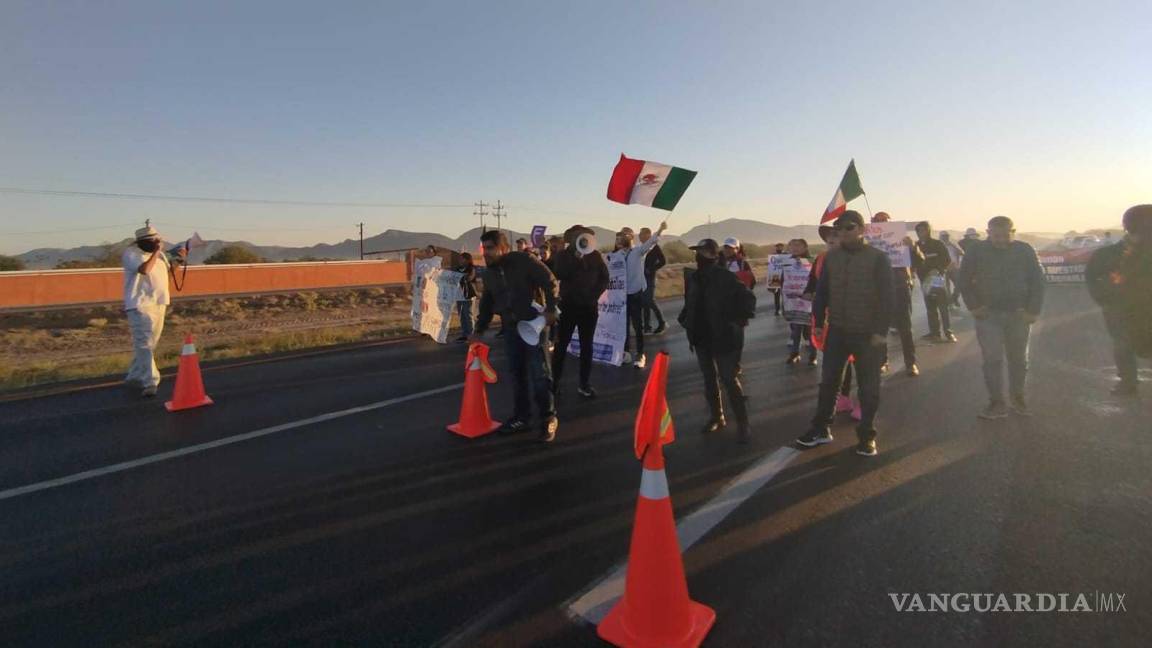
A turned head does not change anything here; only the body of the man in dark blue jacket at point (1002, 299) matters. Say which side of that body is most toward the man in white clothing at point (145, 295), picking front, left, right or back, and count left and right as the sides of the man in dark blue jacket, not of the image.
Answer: right

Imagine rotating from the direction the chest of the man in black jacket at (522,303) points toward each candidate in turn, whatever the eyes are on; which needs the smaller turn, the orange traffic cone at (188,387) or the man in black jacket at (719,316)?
the orange traffic cone

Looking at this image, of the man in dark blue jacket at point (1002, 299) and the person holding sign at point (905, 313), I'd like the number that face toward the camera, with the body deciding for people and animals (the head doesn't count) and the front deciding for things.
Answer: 2

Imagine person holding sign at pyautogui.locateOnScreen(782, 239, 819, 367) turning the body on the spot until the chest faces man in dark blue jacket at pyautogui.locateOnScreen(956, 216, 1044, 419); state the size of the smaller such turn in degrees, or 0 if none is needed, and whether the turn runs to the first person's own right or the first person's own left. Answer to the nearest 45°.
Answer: approximately 45° to the first person's own left

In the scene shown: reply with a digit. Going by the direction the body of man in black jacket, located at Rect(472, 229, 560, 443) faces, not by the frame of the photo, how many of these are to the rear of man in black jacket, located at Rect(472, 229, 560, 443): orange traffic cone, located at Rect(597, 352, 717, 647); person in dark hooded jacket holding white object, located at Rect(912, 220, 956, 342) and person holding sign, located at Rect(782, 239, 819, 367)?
2

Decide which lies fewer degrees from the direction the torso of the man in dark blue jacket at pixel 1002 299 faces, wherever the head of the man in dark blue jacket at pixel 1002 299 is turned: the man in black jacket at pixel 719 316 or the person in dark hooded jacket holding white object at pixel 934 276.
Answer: the man in black jacket

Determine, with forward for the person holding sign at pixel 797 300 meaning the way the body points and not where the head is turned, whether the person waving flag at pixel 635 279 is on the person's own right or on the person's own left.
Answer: on the person's own right

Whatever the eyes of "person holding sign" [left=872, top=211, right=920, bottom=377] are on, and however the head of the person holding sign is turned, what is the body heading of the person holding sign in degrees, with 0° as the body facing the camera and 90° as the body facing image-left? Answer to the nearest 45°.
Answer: approximately 0°

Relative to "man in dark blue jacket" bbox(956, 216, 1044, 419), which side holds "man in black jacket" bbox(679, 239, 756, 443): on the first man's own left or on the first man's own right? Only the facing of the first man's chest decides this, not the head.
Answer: on the first man's own right

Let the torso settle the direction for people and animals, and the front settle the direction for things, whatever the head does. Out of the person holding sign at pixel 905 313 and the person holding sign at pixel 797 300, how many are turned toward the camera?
2

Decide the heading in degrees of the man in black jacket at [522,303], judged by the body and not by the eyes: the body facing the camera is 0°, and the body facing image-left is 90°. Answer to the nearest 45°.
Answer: approximately 45°
